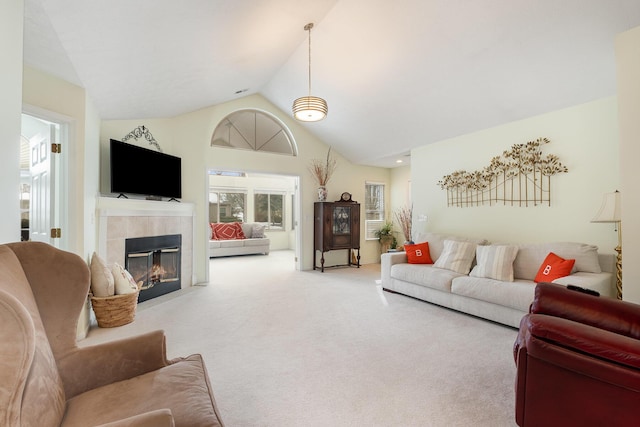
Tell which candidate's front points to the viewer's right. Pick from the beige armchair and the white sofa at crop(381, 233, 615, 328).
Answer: the beige armchair

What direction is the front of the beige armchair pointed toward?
to the viewer's right

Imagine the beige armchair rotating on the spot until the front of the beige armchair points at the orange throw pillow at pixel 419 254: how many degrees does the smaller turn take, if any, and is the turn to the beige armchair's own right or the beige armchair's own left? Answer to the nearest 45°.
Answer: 0° — it already faces it

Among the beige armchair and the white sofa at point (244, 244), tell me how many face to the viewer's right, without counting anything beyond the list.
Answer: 1

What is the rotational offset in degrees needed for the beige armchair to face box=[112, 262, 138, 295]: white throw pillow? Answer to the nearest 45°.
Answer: approximately 90° to its left

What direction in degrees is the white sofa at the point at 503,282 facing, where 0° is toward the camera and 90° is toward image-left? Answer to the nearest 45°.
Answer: approximately 45°

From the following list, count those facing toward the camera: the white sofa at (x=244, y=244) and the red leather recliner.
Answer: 1

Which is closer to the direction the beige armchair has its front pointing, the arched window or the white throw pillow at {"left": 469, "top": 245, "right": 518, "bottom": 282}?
the white throw pillow

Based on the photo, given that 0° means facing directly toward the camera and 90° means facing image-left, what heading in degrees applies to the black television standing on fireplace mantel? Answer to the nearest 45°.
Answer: approximately 315°
